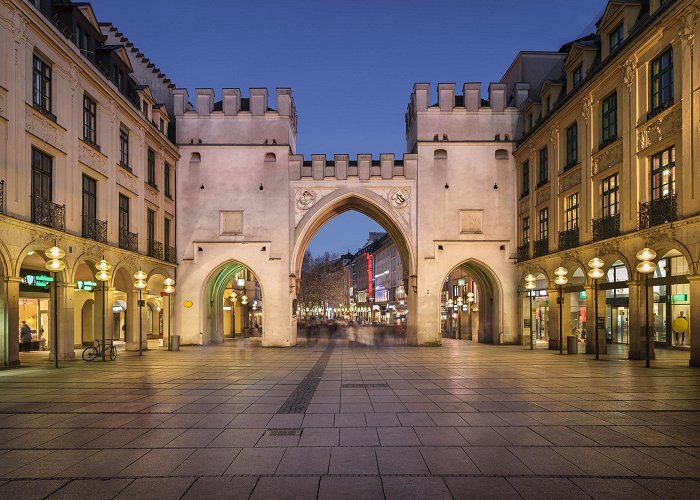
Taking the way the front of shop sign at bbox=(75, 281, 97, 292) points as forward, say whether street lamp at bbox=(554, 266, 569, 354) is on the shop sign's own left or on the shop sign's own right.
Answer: on the shop sign's own left

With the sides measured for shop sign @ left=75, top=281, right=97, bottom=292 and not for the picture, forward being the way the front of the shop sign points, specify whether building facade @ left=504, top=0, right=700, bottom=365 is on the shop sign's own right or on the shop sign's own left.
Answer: on the shop sign's own left

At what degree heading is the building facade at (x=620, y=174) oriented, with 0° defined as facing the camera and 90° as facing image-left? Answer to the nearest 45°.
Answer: approximately 45°

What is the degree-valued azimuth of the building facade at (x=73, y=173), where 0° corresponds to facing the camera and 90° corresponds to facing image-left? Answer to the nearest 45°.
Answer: approximately 315°

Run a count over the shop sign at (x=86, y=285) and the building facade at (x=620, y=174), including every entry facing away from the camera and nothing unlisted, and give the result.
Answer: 0
